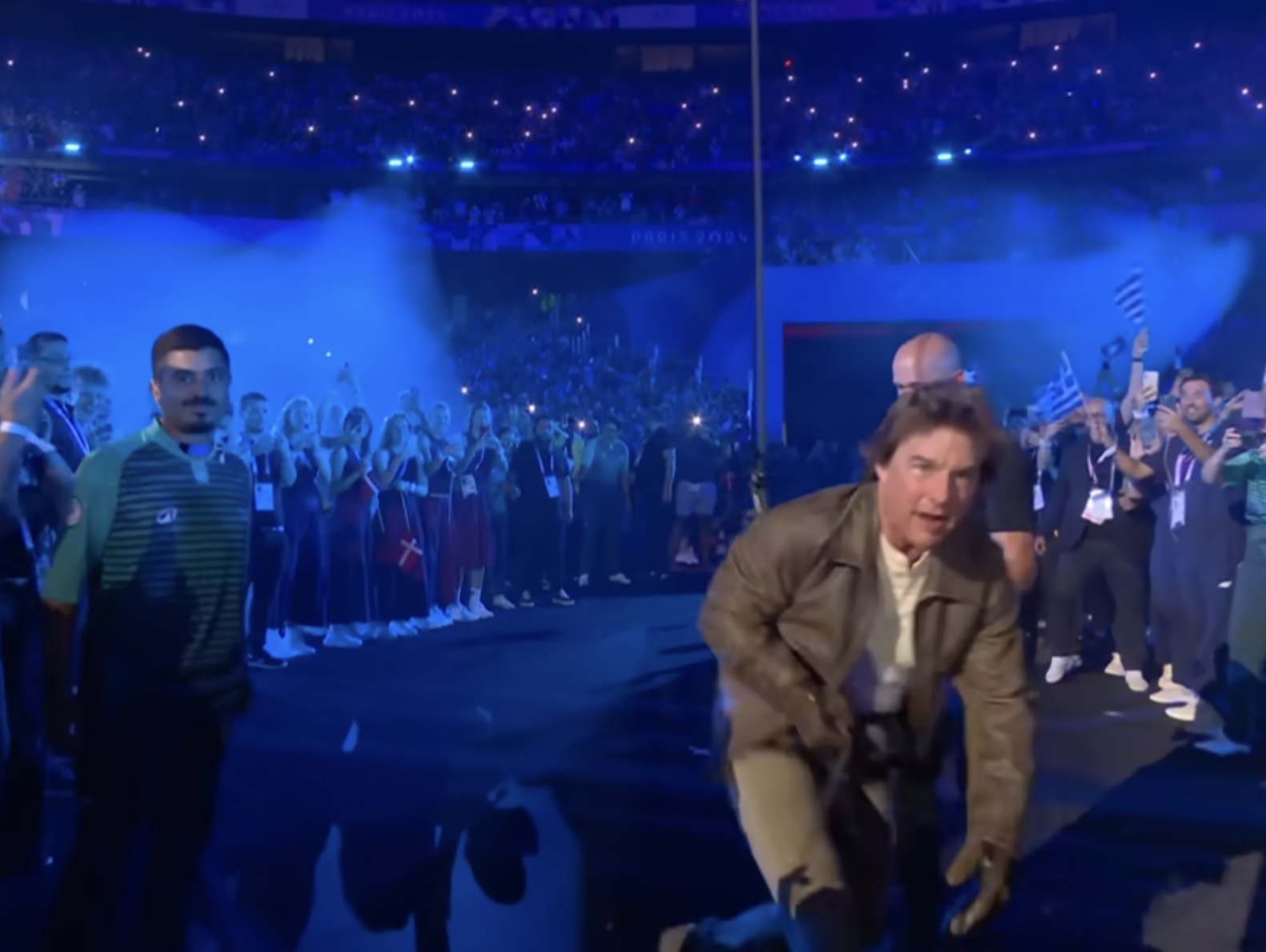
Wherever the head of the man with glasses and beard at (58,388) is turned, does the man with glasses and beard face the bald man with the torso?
yes

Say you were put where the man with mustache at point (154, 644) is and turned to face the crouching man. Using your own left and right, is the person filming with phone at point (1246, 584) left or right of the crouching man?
left

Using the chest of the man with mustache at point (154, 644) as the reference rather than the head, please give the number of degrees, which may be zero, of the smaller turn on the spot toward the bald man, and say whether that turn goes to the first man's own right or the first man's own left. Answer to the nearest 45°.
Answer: approximately 45° to the first man's own left

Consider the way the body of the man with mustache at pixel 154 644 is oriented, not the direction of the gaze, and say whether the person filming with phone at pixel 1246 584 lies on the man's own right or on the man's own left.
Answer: on the man's own left

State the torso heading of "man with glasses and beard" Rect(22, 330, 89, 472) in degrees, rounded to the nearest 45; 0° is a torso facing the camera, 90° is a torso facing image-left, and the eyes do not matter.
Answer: approximately 315°

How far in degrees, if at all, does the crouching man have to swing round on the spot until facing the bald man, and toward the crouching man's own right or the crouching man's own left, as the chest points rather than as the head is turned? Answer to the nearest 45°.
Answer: approximately 135° to the crouching man's own left

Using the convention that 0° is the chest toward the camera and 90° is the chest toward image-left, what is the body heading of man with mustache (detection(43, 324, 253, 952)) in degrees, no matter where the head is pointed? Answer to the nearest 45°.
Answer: approximately 315°

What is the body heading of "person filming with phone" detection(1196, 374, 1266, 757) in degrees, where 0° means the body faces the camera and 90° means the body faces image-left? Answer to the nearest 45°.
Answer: approximately 45°

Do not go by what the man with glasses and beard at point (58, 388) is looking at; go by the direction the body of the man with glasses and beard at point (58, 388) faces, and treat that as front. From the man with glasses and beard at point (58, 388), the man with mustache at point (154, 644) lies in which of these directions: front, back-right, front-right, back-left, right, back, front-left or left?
front-right

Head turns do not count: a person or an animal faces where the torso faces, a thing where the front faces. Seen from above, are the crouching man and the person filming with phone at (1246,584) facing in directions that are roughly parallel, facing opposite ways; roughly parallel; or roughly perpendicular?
roughly perpendicular

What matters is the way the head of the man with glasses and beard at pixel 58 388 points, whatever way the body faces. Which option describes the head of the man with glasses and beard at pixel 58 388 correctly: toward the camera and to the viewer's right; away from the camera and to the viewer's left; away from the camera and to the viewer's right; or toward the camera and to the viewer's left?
toward the camera and to the viewer's right
